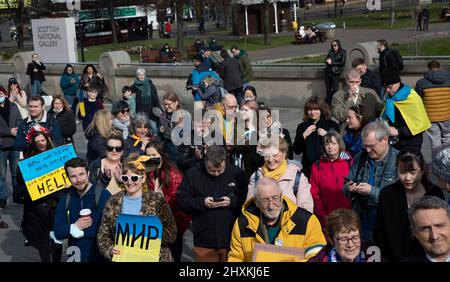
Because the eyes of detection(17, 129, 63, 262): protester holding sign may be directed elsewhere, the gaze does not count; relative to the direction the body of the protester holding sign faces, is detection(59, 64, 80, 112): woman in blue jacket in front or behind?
behind

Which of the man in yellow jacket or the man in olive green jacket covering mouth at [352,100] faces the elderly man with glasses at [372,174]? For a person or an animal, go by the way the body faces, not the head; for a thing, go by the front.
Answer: the man in olive green jacket covering mouth at [352,100]

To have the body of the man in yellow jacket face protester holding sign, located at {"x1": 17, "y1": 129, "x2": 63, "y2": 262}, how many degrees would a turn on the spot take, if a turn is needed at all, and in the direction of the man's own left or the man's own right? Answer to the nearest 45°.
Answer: approximately 135° to the man's own right

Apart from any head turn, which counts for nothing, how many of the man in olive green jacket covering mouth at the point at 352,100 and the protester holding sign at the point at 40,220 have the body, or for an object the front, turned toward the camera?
2

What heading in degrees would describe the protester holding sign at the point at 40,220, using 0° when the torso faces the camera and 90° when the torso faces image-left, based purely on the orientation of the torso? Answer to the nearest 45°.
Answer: approximately 0°
